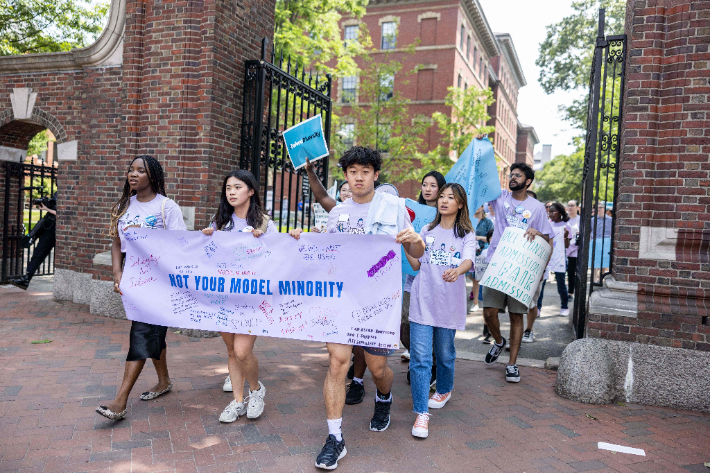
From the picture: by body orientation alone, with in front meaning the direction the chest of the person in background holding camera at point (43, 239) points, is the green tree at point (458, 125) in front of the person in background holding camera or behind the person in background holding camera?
behind

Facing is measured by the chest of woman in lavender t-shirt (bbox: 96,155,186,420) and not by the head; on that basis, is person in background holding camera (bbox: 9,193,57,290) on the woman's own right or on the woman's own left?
on the woman's own right

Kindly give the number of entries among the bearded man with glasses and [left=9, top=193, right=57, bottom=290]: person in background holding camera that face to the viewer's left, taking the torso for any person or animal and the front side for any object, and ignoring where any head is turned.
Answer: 1

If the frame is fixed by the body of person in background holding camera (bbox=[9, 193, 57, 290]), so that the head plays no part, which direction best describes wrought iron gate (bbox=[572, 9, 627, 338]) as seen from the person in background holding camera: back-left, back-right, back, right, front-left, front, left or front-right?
back-left

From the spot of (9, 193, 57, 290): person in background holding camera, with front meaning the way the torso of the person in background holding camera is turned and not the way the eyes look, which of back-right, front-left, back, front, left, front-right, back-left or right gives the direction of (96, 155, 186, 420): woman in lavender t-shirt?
left

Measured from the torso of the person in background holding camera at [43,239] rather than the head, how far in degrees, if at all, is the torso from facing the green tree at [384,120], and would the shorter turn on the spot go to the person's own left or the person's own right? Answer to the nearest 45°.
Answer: approximately 135° to the person's own right

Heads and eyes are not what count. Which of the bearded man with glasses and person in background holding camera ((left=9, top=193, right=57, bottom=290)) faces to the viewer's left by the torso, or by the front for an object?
the person in background holding camera

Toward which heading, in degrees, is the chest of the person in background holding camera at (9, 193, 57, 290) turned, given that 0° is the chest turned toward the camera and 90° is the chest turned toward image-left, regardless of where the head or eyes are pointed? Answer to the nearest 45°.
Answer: approximately 90°
